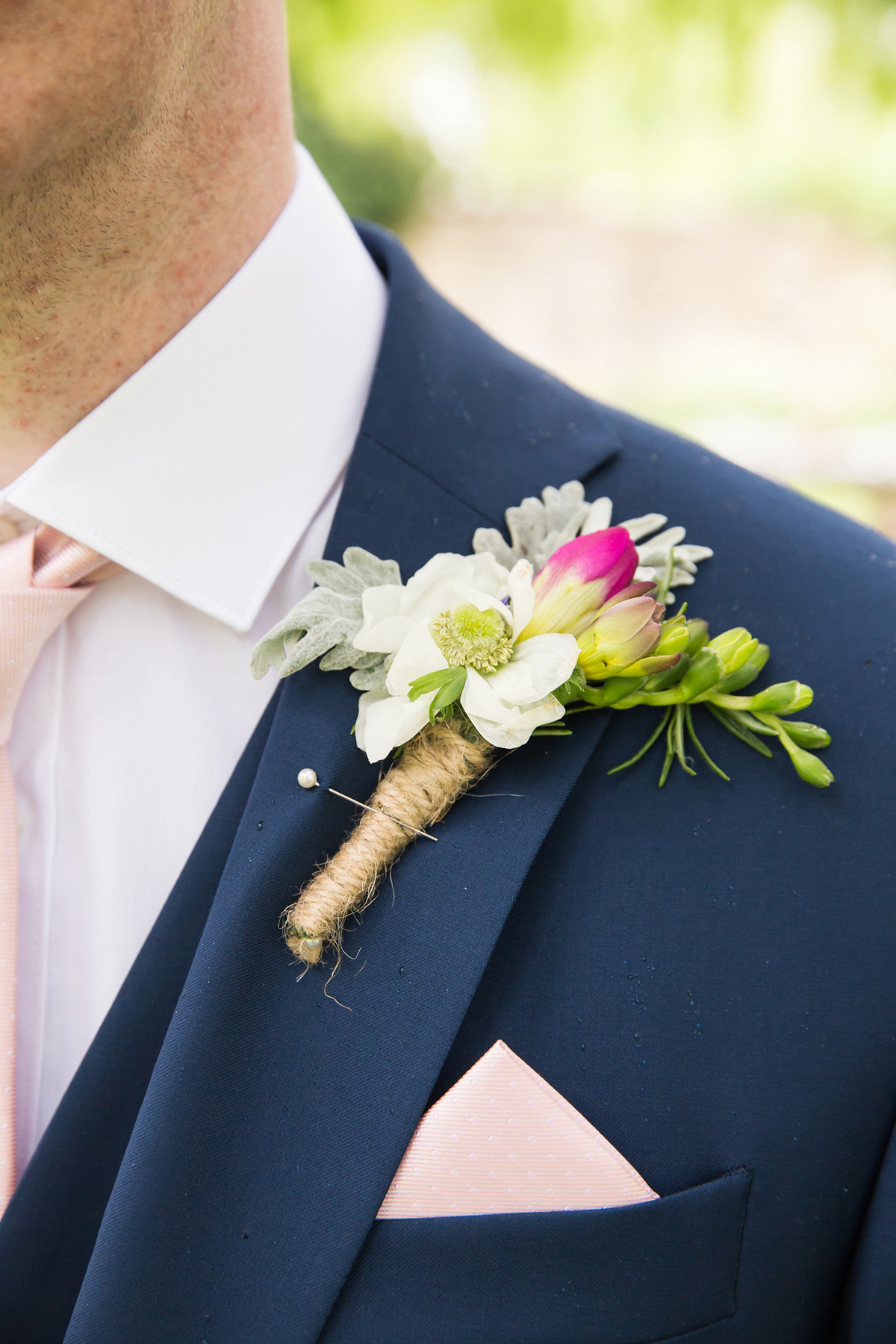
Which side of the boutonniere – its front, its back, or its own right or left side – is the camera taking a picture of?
front
